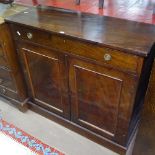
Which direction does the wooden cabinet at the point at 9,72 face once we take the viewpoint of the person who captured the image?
facing the viewer and to the left of the viewer

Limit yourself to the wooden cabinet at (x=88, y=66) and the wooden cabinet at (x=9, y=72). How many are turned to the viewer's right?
0

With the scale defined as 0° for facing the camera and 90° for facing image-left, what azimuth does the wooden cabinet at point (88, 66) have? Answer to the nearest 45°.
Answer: approximately 45°

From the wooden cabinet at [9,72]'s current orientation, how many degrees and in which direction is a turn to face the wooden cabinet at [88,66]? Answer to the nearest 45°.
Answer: approximately 90° to its left

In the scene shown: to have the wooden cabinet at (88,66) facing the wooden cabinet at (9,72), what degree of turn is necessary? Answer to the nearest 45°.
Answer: approximately 90° to its right

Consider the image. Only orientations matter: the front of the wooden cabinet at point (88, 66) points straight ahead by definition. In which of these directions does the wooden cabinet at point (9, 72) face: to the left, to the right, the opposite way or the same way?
the same way
